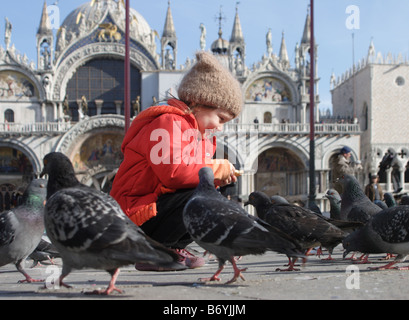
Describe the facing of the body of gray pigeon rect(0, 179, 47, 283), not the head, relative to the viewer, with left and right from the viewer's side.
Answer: facing to the right of the viewer

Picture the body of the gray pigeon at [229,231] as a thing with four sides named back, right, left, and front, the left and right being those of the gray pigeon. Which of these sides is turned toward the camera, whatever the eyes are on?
left

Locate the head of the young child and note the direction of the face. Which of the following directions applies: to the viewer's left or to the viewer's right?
to the viewer's right

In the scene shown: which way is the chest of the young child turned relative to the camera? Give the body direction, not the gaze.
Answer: to the viewer's right

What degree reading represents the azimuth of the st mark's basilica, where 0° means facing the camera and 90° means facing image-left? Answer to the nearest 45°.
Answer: approximately 0°

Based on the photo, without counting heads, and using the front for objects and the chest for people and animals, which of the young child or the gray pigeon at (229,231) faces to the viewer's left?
the gray pigeon

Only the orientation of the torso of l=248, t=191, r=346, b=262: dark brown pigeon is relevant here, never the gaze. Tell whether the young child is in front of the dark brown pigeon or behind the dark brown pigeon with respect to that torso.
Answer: in front

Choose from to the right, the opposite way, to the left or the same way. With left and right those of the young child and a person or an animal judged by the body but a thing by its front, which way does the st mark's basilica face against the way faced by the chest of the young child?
to the right

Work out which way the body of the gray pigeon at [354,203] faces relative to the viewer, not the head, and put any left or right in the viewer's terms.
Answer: facing to the left of the viewer

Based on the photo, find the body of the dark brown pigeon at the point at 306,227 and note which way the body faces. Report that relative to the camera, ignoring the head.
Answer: to the viewer's left

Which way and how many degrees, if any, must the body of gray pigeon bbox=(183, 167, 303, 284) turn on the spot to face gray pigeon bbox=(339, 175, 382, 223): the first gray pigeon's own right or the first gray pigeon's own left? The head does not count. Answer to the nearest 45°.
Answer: approximately 135° to the first gray pigeon's own right

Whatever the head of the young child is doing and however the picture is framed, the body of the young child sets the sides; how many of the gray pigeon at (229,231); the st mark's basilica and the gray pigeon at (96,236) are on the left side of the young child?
1

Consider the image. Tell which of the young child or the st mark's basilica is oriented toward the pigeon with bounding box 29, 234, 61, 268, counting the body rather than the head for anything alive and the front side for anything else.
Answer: the st mark's basilica

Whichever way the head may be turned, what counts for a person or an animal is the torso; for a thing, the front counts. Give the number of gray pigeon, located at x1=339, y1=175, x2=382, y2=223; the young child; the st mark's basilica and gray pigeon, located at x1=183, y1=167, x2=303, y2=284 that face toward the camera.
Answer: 1

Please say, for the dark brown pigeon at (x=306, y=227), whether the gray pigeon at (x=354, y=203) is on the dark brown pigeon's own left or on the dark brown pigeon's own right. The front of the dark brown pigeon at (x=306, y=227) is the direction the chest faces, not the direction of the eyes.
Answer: on the dark brown pigeon's own right

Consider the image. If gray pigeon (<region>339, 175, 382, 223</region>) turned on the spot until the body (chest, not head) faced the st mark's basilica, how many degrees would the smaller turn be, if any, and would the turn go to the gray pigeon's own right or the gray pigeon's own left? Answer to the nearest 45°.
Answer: approximately 45° to the gray pigeon's own right

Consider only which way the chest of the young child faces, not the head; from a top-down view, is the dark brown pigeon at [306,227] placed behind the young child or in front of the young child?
in front
